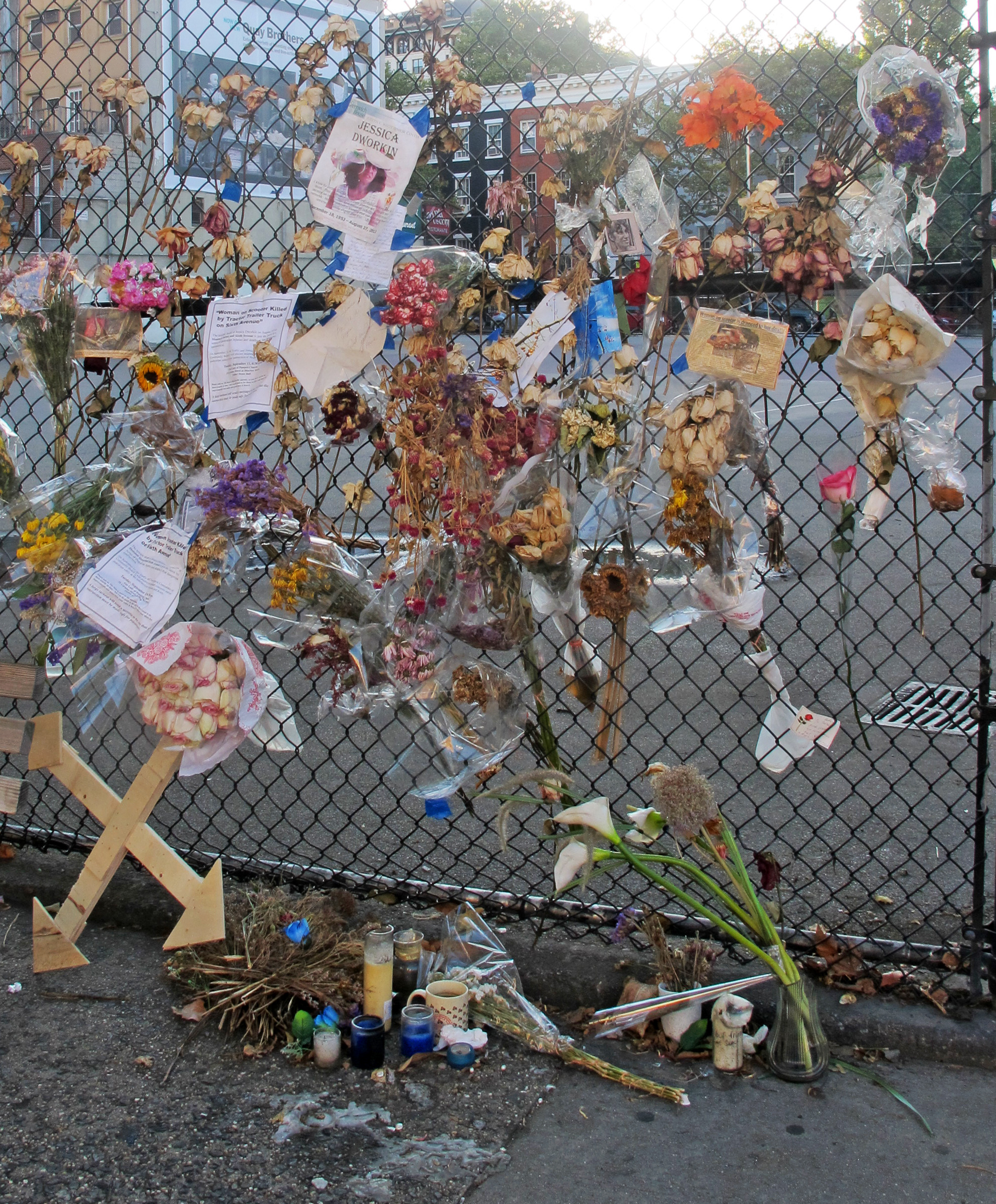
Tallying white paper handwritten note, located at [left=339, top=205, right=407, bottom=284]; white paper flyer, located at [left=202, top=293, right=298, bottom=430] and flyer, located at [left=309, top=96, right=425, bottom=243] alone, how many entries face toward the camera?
3

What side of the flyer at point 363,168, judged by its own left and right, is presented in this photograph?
front

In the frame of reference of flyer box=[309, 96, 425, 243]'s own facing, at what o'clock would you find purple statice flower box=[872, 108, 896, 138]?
The purple statice flower is roughly at 10 o'clock from the flyer.

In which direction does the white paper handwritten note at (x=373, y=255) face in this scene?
toward the camera

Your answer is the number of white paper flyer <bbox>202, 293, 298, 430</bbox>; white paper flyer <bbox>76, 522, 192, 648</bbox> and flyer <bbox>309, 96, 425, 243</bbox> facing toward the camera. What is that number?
3

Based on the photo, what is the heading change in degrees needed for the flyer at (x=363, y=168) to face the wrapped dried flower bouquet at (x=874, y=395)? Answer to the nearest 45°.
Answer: approximately 45° to its left
